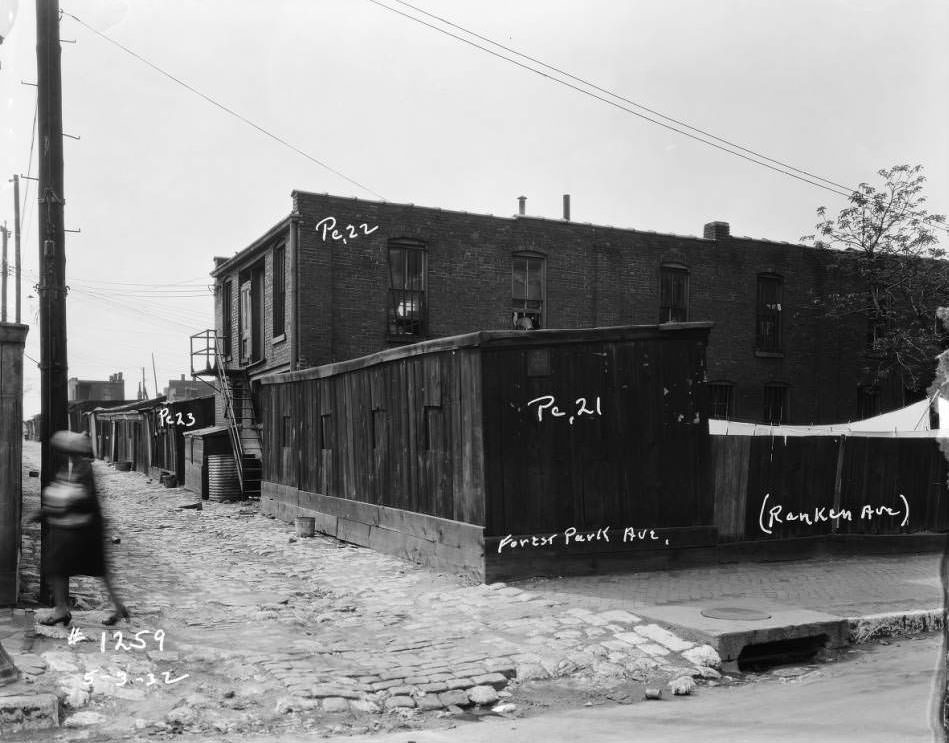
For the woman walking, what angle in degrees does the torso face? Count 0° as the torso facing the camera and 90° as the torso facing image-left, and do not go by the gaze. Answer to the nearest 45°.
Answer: approximately 90°

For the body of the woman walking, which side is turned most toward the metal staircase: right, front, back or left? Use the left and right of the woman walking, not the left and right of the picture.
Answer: right

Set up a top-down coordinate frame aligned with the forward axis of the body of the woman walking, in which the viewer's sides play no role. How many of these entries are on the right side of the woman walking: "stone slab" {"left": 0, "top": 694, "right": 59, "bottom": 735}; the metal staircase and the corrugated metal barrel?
2

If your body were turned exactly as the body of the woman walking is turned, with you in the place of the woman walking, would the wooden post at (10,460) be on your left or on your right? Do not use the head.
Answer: on your right

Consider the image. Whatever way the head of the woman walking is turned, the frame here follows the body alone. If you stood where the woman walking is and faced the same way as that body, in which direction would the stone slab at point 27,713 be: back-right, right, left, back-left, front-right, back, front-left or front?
left

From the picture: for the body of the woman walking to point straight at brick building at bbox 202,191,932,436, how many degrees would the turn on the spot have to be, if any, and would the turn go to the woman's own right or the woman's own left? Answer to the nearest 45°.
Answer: approximately 135° to the woman's own right

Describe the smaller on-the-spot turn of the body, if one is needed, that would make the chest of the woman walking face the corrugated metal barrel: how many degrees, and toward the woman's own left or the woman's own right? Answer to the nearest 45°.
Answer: approximately 90° to the woman's own right
